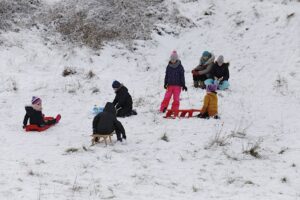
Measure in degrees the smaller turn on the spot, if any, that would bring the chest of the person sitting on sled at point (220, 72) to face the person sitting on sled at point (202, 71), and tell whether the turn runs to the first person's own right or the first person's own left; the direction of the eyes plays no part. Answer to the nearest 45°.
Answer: approximately 90° to the first person's own right

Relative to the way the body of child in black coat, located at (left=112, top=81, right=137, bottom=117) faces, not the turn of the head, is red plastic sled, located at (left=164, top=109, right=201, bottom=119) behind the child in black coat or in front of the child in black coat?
behind

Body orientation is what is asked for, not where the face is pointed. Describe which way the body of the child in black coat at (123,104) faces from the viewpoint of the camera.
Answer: to the viewer's left

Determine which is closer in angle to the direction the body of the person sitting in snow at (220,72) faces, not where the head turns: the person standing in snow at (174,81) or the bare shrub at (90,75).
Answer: the person standing in snow

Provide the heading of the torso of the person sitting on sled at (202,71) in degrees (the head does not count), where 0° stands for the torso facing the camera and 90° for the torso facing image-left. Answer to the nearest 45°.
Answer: approximately 45°

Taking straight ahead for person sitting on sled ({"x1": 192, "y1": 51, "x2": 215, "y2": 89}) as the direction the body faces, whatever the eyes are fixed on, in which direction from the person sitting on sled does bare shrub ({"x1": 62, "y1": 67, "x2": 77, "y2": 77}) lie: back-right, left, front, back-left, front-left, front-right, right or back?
front-right

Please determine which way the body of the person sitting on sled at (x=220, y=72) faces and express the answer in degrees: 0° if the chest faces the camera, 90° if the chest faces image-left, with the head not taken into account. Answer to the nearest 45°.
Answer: approximately 0°

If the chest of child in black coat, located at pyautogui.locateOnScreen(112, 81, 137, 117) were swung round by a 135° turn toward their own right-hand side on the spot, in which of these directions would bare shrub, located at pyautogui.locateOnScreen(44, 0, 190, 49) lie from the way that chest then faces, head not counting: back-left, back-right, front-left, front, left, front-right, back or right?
front-left
